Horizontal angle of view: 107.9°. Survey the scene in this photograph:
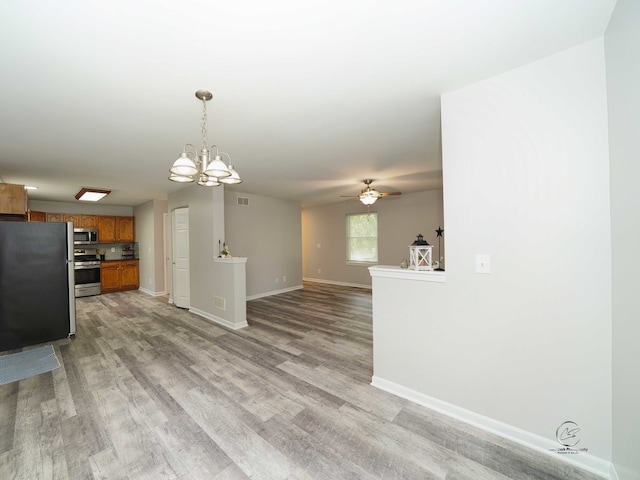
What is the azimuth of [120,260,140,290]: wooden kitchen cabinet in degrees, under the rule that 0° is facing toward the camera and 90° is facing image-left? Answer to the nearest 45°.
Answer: approximately 0°

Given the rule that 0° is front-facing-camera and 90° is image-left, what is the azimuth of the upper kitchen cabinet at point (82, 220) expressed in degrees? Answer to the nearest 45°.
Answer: approximately 0°

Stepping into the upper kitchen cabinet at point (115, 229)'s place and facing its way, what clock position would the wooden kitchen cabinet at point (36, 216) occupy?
The wooden kitchen cabinet is roughly at 3 o'clock from the upper kitchen cabinet.

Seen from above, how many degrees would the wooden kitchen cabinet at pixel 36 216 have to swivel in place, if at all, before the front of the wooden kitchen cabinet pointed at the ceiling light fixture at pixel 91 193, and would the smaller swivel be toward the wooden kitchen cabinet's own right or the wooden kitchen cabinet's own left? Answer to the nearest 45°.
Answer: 0° — it already faces it

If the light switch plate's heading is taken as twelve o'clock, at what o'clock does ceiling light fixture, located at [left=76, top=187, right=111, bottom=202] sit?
The ceiling light fixture is roughly at 3 o'clock from the light switch plate.
